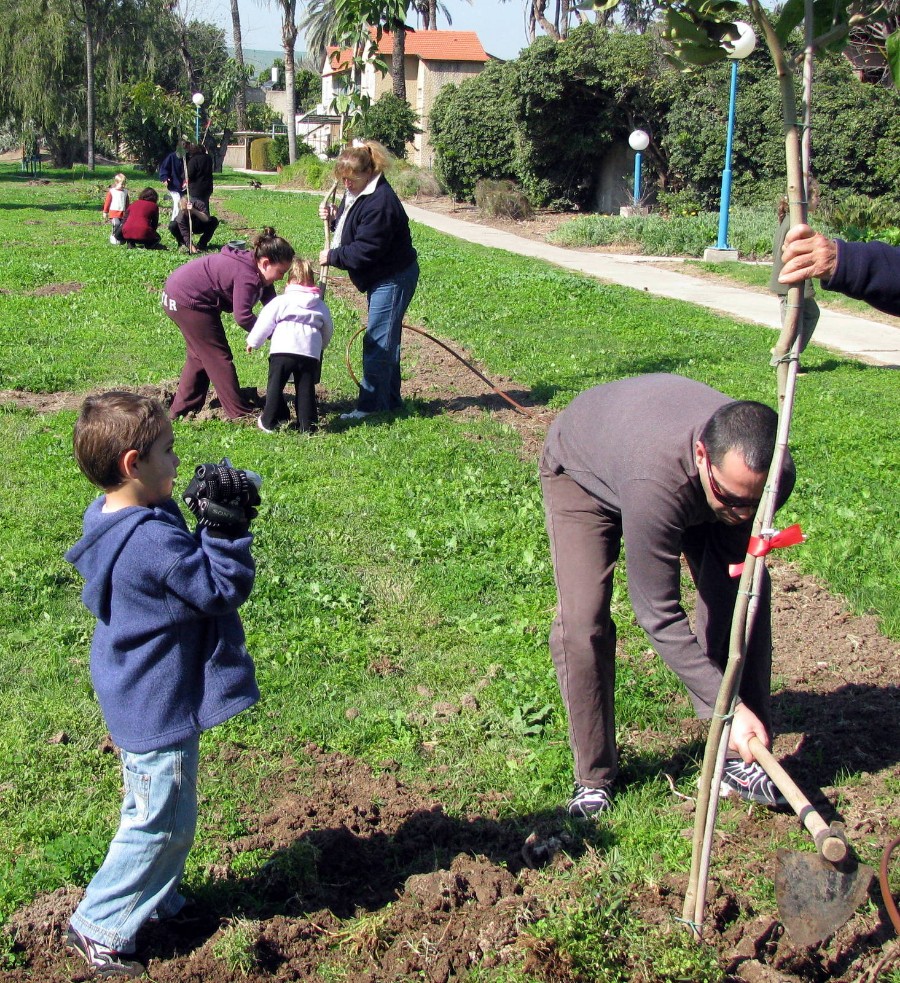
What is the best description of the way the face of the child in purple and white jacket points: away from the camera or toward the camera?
away from the camera

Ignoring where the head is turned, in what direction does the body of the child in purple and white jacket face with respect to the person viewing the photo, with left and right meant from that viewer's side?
facing away from the viewer

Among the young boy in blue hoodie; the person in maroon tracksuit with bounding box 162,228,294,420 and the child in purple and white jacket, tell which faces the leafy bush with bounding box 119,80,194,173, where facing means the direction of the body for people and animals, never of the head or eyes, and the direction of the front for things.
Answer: the child in purple and white jacket

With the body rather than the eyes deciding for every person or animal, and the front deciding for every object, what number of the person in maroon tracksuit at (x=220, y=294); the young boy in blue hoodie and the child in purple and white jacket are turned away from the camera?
1

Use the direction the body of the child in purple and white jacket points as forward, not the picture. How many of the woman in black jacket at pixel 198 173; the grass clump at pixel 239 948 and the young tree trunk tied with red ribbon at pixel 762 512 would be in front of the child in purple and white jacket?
1

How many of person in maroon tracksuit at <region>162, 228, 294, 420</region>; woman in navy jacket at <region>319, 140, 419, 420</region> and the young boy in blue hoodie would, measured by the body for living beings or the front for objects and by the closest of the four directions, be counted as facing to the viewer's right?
2

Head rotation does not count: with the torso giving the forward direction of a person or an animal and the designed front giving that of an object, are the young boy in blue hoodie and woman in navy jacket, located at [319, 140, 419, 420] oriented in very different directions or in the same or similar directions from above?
very different directions

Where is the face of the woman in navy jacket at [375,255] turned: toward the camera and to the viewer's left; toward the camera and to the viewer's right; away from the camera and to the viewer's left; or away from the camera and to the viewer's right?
toward the camera and to the viewer's left

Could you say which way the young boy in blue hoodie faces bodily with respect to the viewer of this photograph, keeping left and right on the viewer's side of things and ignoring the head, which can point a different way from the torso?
facing to the right of the viewer

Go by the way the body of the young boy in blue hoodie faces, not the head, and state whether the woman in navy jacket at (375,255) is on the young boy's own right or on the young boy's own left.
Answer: on the young boy's own left

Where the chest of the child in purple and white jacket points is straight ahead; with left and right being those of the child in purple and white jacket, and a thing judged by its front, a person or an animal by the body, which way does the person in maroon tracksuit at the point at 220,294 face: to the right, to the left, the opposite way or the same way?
to the right

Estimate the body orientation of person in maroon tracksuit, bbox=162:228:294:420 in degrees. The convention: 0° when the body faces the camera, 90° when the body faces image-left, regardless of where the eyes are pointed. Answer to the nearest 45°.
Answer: approximately 270°

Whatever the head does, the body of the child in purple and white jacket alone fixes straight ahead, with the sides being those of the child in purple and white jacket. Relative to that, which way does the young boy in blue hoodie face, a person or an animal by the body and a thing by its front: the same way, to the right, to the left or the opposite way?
to the right
